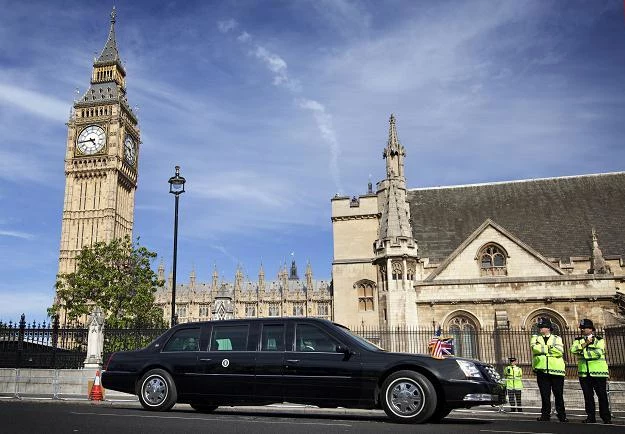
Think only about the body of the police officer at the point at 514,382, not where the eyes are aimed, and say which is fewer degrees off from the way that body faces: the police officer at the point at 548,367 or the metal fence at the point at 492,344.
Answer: the police officer

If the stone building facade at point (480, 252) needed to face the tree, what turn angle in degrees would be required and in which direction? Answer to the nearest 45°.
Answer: approximately 90° to its right

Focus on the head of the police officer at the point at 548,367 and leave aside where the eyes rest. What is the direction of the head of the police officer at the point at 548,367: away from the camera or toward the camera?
toward the camera

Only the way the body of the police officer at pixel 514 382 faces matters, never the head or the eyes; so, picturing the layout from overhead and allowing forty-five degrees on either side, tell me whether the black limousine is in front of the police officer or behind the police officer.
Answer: in front

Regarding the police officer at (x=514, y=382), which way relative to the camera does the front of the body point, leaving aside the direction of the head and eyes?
toward the camera

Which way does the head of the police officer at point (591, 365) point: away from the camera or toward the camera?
toward the camera

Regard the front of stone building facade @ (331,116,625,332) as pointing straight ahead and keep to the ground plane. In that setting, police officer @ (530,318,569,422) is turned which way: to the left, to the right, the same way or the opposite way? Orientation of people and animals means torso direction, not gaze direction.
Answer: the same way

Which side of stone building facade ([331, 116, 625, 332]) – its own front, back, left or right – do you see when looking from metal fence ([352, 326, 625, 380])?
front

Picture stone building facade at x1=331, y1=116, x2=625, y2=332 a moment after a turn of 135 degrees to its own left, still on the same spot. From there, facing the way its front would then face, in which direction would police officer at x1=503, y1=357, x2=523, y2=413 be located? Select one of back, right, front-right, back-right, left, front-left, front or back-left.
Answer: back-right

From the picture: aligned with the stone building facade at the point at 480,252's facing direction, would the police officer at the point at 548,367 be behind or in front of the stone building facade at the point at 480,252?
in front

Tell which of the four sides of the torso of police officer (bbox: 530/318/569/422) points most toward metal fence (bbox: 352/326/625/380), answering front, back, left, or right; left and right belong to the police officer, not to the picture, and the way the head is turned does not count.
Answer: back

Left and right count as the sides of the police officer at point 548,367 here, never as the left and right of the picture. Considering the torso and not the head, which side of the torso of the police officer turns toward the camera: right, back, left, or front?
front

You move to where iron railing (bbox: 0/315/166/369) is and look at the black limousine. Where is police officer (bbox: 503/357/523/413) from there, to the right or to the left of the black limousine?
left

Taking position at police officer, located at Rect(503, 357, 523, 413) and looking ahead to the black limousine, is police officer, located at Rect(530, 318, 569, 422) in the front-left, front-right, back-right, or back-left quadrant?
front-left

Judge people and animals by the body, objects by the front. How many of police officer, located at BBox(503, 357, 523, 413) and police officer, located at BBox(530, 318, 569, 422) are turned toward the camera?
2

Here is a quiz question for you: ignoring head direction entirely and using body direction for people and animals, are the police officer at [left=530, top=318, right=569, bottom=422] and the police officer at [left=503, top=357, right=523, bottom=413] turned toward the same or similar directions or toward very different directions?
same or similar directions

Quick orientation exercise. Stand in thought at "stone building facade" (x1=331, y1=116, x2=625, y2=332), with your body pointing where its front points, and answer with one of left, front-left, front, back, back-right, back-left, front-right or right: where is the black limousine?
front
